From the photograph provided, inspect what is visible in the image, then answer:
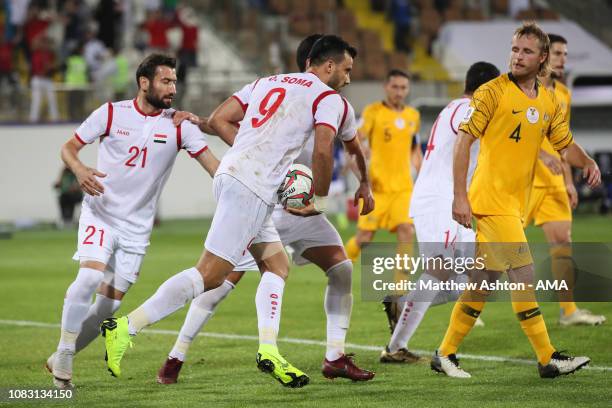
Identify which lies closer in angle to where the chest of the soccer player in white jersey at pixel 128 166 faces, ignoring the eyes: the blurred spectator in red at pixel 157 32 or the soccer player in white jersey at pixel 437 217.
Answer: the soccer player in white jersey

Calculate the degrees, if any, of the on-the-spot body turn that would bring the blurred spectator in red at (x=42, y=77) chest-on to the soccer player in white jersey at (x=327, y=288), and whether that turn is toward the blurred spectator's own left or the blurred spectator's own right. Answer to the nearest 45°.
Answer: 0° — they already face them

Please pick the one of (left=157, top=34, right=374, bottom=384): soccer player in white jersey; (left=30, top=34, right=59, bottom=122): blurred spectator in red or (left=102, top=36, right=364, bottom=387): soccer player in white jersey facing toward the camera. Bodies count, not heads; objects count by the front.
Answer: the blurred spectator in red

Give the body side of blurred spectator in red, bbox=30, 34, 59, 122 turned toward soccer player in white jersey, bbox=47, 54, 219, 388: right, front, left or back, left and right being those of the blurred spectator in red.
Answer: front

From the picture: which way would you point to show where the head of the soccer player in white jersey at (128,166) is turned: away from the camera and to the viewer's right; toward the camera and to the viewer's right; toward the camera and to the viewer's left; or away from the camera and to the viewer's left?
toward the camera and to the viewer's right

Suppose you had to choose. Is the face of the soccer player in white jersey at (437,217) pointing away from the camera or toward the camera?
away from the camera

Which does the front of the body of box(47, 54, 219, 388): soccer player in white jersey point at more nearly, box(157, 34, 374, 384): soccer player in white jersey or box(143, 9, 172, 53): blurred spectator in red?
the soccer player in white jersey
